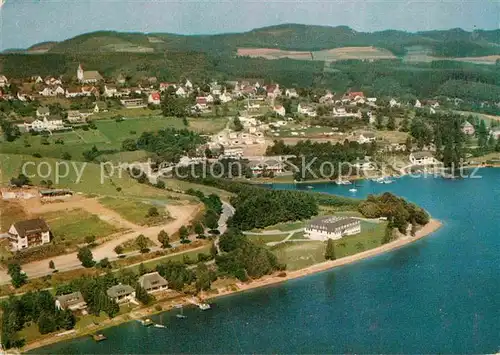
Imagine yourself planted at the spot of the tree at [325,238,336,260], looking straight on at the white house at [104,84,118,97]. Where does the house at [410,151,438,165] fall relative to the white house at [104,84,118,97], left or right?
right

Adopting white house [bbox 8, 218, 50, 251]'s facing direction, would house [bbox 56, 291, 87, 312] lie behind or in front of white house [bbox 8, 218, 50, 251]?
in front

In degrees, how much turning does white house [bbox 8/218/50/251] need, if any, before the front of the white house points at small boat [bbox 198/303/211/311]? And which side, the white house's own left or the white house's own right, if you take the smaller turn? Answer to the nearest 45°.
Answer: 0° — it already faces it

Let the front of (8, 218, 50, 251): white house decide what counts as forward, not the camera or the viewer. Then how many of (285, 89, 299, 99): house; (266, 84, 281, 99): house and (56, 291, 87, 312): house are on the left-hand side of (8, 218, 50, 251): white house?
2

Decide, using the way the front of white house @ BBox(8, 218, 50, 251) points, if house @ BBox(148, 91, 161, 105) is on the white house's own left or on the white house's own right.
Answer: on the white house's own left

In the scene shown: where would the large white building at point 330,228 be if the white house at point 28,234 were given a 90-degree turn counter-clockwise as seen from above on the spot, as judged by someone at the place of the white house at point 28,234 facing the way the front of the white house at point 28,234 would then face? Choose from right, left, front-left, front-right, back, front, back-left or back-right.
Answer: front-right

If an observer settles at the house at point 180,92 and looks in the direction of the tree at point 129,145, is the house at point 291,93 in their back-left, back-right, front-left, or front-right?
back-left

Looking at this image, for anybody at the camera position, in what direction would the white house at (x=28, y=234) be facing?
facing the viewer and to the right of the viewer

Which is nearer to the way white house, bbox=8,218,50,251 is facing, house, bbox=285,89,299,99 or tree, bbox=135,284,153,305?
the tree

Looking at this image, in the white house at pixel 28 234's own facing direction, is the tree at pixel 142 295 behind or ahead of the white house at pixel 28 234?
ahead

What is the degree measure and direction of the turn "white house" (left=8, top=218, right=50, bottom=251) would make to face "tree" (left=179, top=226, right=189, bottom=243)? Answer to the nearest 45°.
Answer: approximately 45° to its left

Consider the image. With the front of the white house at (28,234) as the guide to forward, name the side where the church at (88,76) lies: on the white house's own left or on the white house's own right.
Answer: on the white house's own left

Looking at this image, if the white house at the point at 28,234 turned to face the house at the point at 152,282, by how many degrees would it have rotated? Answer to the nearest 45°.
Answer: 0° — it already faces it

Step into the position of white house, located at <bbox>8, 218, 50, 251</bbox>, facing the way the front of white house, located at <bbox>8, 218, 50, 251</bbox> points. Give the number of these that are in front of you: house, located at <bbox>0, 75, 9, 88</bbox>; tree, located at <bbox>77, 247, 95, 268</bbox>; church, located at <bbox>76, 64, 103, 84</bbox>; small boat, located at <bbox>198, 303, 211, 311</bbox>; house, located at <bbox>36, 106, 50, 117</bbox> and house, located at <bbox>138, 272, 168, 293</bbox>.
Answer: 3

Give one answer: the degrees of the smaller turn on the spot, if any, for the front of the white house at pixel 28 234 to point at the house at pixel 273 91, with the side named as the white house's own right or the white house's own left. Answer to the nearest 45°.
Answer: approximately 90° to the white house's own left
